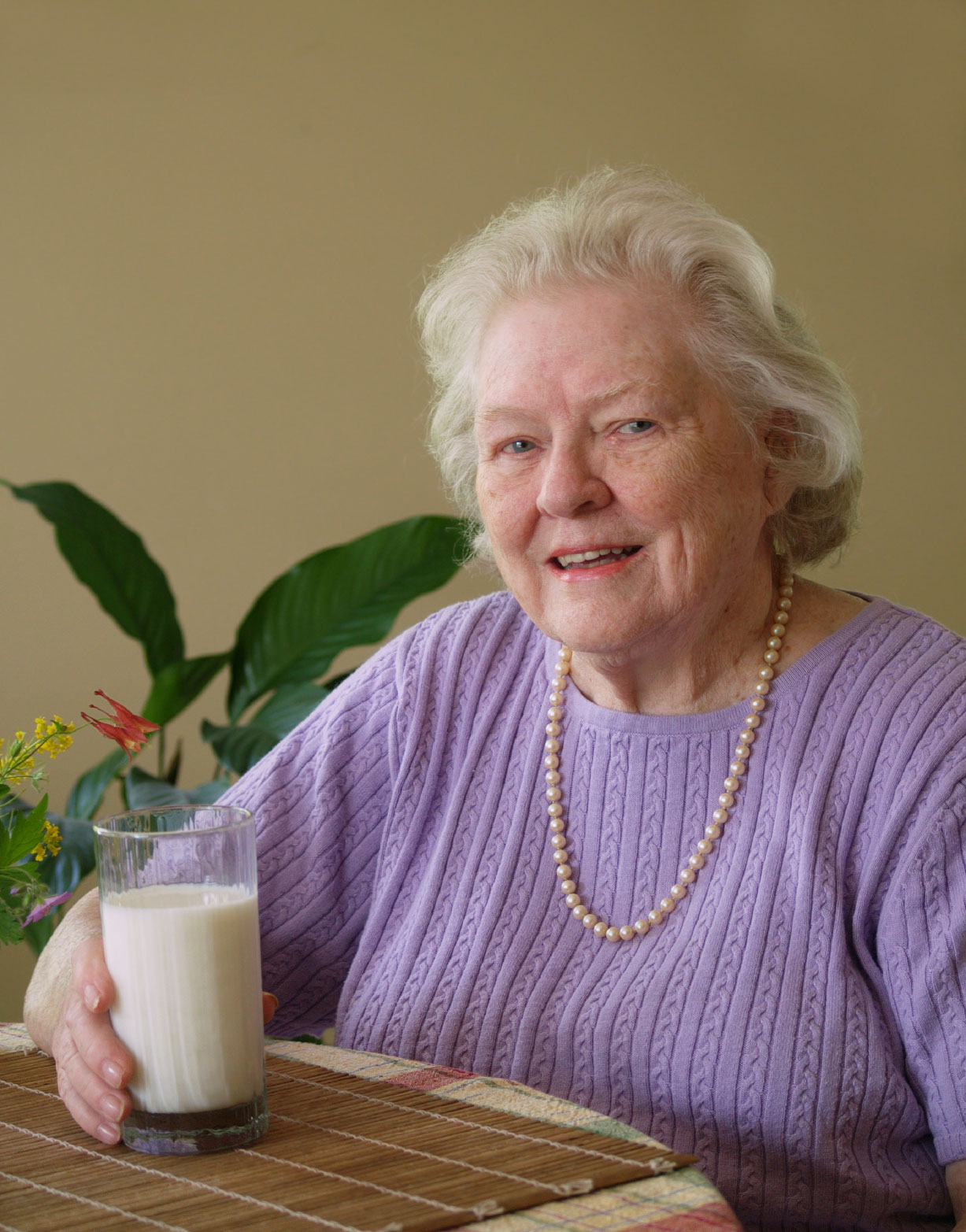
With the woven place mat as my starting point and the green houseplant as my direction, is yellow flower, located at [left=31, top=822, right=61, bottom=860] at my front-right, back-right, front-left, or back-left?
front-left

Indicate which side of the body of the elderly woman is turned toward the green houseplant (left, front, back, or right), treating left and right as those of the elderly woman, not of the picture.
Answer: right
